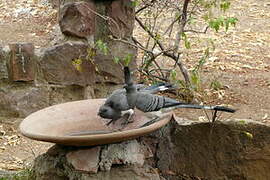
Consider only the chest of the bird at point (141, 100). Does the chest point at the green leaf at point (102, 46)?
no

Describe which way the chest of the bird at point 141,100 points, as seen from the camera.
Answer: to the viewer's left

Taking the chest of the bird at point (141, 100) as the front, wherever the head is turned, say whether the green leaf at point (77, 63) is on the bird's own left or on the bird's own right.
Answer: on the bird's own right
